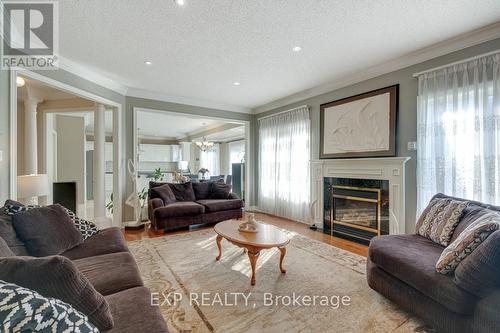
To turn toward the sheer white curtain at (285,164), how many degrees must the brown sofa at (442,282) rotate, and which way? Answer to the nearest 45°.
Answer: approximately 90° to its right

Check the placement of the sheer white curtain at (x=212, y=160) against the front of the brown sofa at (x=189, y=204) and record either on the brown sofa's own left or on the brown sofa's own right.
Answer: on the brown sofa's own left

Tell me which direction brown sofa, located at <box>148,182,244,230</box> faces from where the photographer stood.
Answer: facing the viewer and to the right of the viewer

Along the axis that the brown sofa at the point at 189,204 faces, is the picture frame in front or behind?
in front

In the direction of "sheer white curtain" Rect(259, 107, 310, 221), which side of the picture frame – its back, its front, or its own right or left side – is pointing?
right

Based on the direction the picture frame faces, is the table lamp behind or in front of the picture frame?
in front

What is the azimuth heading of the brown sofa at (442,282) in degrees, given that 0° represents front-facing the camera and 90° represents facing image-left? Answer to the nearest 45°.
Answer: approximately 45°

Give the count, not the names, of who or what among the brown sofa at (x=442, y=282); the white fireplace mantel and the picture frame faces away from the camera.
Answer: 0

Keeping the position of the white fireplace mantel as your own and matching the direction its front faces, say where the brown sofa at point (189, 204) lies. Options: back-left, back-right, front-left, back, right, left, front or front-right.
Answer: front-right

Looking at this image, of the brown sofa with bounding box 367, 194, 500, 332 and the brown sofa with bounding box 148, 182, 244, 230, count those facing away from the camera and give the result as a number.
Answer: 0

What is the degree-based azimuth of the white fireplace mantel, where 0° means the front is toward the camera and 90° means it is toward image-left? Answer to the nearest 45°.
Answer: approximately 45°

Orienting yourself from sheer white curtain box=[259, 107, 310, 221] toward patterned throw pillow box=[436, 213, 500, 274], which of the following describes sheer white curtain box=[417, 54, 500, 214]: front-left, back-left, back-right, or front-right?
front-left

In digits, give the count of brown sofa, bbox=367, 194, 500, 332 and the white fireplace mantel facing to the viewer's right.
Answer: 0

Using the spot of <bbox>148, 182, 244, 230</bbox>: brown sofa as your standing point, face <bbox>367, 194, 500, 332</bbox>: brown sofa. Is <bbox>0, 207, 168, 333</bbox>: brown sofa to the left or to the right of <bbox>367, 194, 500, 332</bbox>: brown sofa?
right

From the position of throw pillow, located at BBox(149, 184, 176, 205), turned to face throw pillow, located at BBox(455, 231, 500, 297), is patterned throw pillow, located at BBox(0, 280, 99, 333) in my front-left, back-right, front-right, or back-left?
front-right

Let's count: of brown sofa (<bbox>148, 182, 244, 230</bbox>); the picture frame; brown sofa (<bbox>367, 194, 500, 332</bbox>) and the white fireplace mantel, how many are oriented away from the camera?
0

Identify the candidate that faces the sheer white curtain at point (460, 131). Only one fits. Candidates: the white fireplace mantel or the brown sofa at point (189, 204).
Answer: the brown sofa

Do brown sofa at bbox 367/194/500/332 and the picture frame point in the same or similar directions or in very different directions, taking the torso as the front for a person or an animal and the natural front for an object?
same or similar directions

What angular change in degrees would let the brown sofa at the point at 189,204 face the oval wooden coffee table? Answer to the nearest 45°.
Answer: approximately 45° to its right

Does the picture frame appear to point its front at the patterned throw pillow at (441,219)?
no

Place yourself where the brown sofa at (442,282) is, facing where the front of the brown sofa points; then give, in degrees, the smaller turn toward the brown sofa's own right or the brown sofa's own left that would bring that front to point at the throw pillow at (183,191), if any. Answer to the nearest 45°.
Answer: approximately 45° to the brown sofa's own right
